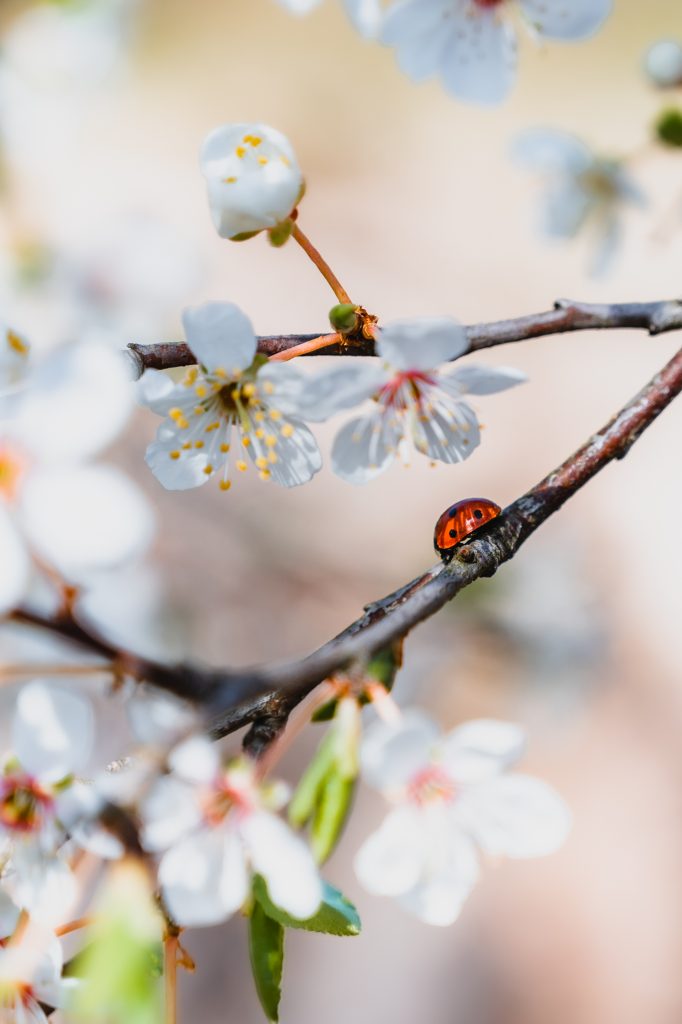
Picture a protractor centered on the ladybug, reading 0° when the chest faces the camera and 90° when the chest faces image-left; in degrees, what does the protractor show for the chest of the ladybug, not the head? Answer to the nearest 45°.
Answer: approximately 90°
